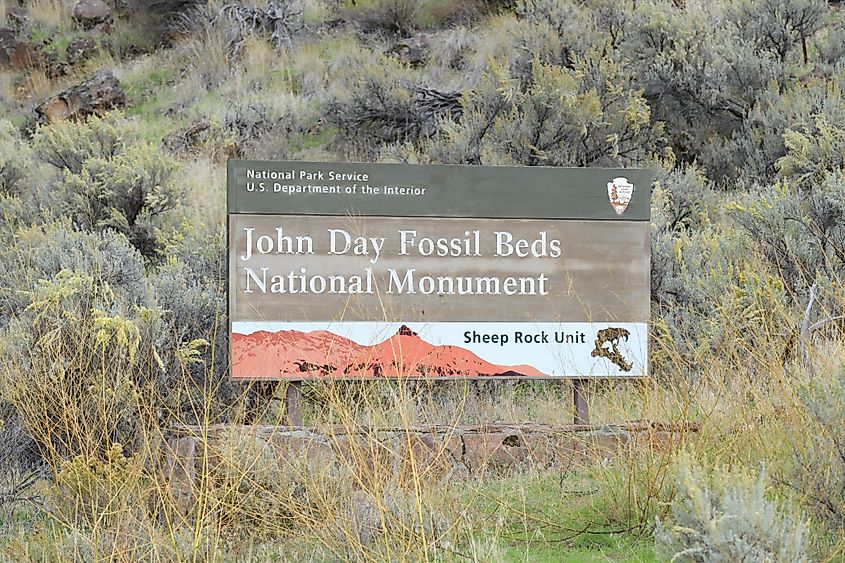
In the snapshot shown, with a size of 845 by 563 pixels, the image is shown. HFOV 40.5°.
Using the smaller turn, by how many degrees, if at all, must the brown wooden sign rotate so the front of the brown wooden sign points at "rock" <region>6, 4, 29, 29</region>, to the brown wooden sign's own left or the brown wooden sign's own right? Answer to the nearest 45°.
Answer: approximately 135° to the brown wooden sign's own right

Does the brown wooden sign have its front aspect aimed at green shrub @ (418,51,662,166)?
no

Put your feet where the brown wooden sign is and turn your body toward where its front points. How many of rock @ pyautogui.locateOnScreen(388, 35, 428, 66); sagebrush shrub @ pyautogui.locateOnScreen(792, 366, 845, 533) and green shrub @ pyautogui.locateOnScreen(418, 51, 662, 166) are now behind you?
2

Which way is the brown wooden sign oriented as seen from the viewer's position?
toward the camera

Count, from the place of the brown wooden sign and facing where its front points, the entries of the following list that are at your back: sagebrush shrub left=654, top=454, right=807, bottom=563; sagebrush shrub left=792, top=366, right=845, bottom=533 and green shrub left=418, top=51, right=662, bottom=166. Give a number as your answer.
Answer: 1

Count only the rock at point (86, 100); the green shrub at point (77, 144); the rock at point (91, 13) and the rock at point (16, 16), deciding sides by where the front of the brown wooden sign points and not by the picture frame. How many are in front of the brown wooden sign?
0

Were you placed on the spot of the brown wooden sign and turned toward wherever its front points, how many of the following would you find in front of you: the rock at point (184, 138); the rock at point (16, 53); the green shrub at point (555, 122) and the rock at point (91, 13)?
0

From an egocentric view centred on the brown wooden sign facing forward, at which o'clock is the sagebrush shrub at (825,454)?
The sagebrush shrub is roughly at 11 o'clock from the brown wooden sign.

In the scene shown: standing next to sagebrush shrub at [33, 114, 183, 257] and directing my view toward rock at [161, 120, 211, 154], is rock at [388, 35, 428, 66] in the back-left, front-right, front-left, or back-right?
front-right

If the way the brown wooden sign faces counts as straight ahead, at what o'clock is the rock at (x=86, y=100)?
The rock is roughly at 5 o'clock from the brown wooden sign.

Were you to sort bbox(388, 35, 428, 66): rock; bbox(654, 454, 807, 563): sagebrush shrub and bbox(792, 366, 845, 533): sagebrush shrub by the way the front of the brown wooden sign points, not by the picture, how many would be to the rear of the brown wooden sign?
1

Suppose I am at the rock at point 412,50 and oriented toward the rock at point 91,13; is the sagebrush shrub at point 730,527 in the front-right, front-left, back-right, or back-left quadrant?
back-left

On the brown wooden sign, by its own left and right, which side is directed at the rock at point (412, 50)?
back

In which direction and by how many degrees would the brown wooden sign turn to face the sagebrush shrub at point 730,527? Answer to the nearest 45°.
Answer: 0° — it already faces it

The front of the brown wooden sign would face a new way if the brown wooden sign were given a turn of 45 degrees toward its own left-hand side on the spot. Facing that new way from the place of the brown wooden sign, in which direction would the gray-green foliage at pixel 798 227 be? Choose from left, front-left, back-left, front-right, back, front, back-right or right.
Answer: left

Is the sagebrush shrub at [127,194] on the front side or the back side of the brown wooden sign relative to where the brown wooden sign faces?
on the back side
